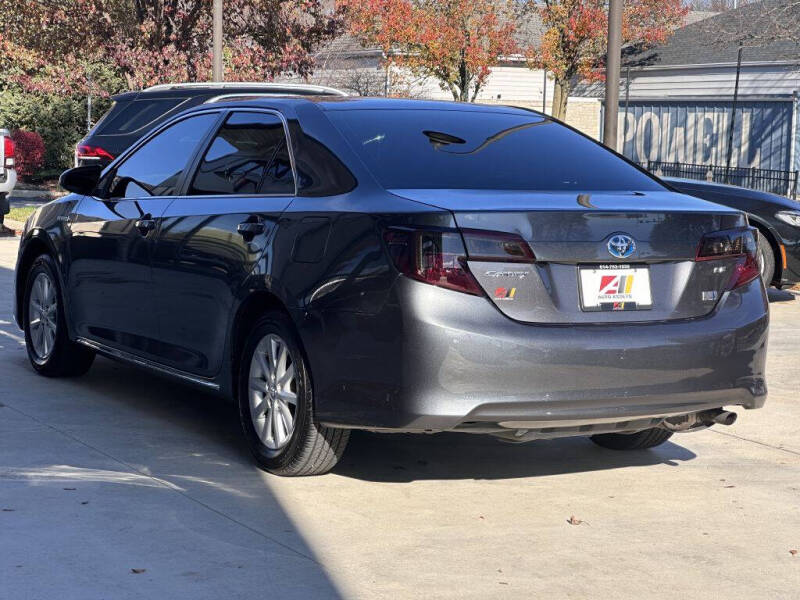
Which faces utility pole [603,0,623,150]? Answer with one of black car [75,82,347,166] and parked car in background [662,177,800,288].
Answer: the black car

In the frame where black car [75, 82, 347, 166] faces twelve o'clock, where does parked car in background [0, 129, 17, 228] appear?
The parked car in background is roughly at 8 o'clock from the black car.

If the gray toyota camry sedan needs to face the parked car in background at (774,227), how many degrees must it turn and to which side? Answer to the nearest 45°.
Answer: approximately 90° to its right

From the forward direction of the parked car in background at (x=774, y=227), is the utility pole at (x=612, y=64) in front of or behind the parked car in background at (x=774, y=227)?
behind

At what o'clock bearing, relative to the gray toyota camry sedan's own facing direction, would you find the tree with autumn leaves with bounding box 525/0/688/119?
The tree with autumn leaves is roughly at 2 o'clock from the gray toyota camry sedan.

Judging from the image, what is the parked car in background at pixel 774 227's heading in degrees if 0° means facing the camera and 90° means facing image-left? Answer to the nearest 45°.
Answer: approximately 315°

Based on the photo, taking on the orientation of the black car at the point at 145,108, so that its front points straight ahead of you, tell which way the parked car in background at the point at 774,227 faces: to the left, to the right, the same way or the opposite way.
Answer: to the right

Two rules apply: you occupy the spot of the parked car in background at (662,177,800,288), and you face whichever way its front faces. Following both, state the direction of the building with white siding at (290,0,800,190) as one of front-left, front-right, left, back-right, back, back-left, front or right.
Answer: back-left
